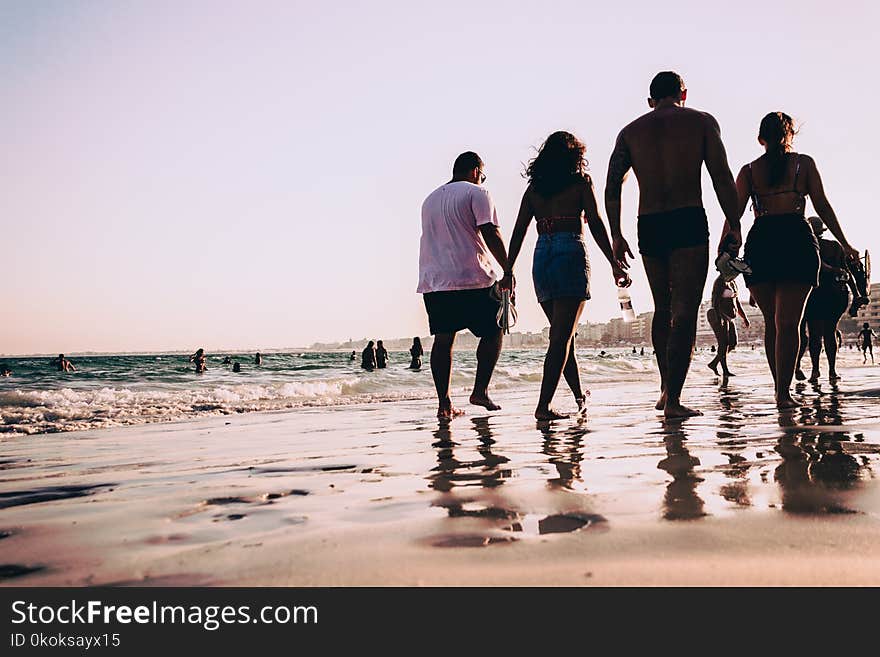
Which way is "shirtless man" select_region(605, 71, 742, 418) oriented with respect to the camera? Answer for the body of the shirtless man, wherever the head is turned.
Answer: away from the camera

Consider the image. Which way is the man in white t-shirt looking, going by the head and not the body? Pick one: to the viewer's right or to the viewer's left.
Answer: to the viewer's right

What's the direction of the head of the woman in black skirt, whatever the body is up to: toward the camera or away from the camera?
away from the camera

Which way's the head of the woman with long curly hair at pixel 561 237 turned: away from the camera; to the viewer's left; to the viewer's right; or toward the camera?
away from the camera

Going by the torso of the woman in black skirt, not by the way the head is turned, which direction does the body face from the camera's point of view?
away from the camera

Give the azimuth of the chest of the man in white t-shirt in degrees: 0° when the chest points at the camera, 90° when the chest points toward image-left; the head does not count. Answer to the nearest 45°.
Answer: approximately 225°

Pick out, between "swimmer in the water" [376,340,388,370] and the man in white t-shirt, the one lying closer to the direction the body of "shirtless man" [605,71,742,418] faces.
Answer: the swimmer in the water

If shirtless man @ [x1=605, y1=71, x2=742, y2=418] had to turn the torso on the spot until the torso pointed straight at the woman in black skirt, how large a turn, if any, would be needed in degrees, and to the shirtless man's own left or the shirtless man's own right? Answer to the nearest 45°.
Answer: approximately 45° to the shirtless man's own right

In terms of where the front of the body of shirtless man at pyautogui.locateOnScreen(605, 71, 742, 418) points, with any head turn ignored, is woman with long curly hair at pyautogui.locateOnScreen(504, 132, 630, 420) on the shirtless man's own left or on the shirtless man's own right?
on the shirtless man's own left

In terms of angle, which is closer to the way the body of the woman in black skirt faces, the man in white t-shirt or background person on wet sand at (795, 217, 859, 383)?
the background person on wet sand

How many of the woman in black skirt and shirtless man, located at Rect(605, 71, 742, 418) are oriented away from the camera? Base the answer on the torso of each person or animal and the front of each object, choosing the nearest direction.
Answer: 2

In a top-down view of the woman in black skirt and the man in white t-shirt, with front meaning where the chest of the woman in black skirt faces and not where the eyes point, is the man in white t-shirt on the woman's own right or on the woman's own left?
on the woman's own left
